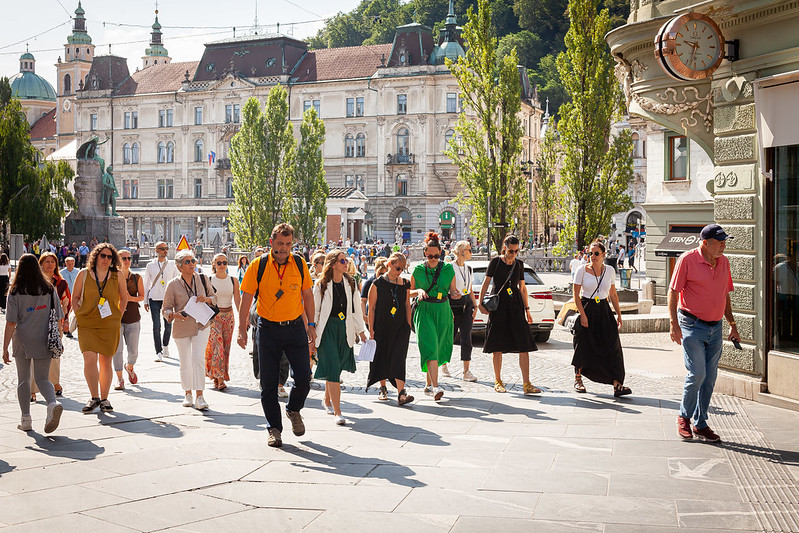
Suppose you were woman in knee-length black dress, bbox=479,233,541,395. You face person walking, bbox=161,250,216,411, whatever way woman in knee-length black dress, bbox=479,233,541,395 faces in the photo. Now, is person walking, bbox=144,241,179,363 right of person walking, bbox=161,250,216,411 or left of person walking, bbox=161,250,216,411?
right

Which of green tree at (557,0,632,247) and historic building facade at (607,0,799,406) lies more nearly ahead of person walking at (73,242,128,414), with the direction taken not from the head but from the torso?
the historic building facade

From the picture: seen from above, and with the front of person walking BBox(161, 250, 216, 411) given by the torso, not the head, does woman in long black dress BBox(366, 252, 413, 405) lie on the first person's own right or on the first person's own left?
on the first person's own left

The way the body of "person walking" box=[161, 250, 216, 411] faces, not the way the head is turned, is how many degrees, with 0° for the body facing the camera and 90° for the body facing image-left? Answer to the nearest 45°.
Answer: approximately 0°

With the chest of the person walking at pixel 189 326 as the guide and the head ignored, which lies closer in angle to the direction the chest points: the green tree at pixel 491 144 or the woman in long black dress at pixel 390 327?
the woman in long black dress
